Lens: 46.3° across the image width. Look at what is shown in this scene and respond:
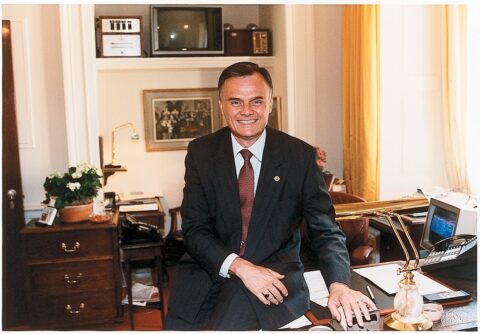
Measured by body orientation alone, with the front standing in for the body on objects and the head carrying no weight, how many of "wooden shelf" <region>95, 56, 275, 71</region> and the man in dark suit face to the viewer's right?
0

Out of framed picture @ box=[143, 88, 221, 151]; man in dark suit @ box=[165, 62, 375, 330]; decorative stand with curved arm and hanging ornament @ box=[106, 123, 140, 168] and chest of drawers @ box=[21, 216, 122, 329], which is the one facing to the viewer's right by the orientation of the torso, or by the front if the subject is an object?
the decorative stand with curved arm and hanging ornament

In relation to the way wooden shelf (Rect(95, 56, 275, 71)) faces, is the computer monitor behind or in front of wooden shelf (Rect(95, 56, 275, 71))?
in front

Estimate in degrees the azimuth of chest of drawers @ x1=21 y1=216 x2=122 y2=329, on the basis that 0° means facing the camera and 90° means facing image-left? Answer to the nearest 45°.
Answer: approximately 0°
